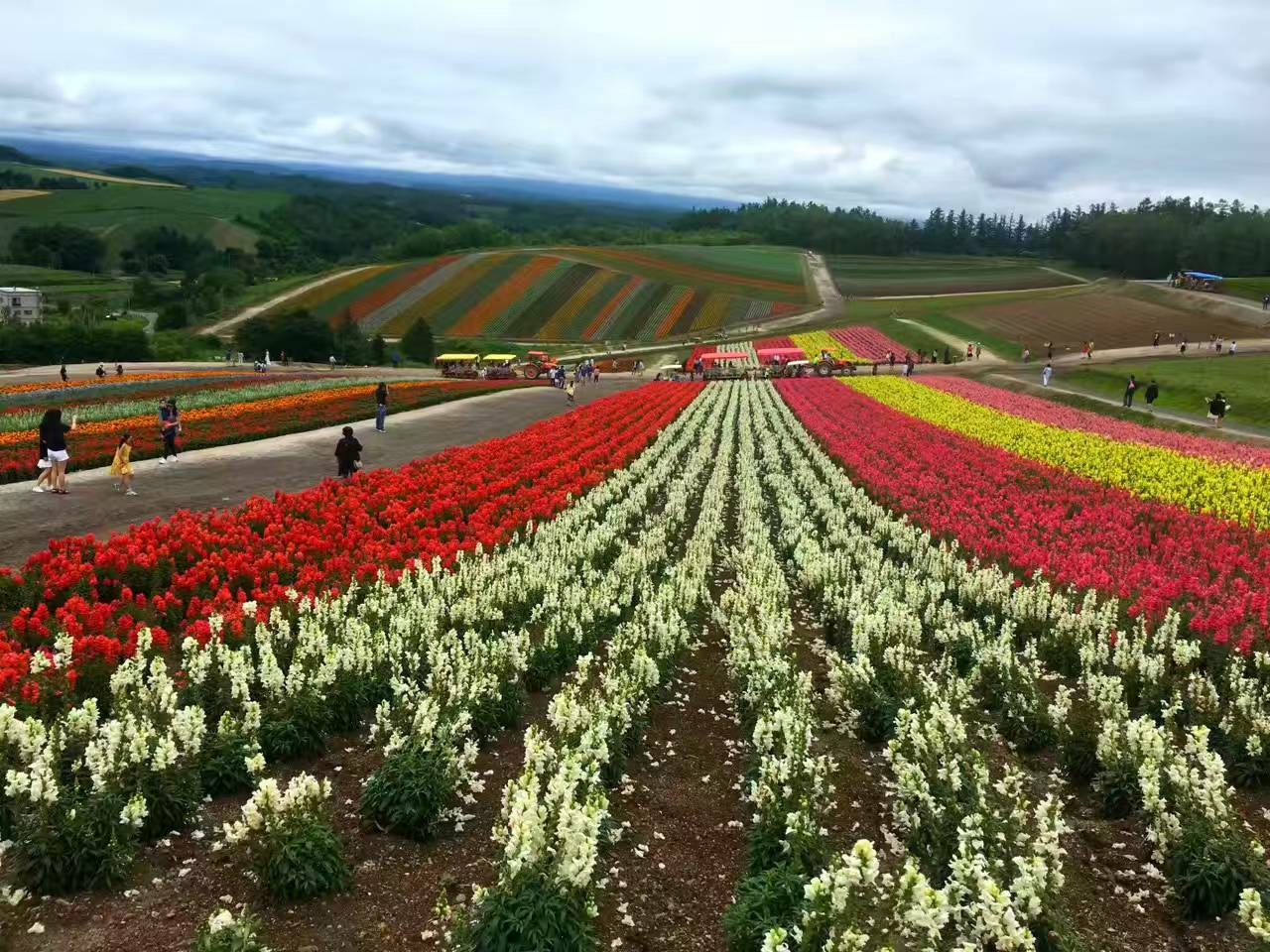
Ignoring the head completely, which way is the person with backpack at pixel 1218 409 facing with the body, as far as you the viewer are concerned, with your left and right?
facing away from the viewer

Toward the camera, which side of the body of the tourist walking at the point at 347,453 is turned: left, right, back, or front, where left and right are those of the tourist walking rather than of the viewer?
back

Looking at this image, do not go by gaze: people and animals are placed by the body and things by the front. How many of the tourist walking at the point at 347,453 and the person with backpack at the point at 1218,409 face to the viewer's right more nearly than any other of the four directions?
0

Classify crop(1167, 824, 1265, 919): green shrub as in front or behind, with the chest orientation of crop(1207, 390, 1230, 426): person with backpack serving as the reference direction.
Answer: behind

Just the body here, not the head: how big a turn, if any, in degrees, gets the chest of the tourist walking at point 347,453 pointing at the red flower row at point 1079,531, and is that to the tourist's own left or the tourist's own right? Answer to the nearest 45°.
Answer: approximately 135° to the tourist's own right

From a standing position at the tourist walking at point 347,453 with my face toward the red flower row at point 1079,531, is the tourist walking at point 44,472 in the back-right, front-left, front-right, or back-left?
back-right

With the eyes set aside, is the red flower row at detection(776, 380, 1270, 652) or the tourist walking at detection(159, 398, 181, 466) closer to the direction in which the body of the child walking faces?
the red flower row
